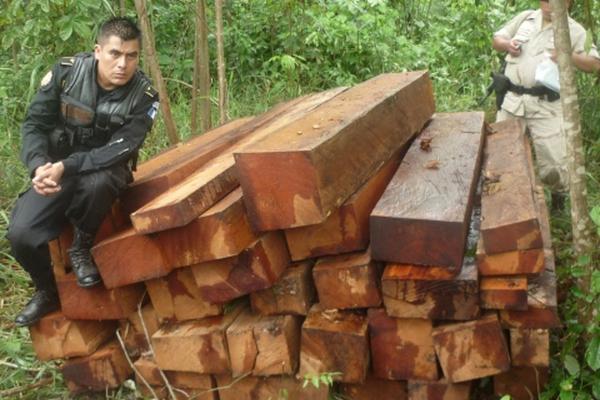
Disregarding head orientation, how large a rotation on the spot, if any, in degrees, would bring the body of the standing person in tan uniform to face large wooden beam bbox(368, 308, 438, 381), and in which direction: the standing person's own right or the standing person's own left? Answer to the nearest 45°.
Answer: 0° — they already face it

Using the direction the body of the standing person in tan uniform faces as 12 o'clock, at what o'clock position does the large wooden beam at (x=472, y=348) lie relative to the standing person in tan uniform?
The large wooden beam is roughly at 12 o'clock from the standing person in tan uniform.

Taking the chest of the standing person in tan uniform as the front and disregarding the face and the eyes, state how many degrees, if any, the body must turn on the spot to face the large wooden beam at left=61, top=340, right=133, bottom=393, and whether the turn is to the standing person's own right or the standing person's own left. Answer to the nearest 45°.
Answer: approximately 45° to the standing person's own right

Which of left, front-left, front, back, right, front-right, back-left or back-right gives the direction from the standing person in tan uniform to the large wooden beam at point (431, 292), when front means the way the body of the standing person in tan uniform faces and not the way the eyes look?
front

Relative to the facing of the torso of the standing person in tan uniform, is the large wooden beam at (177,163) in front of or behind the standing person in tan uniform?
in front

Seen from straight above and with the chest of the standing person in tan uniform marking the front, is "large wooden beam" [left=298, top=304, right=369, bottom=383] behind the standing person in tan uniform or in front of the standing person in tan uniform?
in front

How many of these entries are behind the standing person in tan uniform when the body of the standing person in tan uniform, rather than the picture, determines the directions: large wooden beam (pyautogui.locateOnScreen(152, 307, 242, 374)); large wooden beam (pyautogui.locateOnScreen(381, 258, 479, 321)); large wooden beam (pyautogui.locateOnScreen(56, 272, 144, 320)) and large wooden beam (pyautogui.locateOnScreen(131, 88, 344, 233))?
0

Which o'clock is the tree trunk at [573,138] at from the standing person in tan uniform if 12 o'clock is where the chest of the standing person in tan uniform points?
The tree trunk is roughly at 12 o'clock from the standing person in tan uniform.

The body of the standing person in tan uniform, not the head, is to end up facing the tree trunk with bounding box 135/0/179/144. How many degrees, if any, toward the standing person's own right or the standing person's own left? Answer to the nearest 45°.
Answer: approximately 90° to the standing person's own right

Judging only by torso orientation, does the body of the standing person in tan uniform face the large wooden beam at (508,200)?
yes

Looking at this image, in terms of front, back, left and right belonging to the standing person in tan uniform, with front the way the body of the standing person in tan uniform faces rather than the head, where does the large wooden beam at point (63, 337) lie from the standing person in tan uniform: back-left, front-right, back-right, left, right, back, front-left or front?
front-right

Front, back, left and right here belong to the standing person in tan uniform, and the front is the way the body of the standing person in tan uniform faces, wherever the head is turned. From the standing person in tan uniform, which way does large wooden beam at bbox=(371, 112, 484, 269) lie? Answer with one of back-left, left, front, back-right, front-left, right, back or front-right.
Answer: front

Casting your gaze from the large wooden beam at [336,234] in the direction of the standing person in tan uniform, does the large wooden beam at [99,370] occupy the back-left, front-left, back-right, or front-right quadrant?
back-left

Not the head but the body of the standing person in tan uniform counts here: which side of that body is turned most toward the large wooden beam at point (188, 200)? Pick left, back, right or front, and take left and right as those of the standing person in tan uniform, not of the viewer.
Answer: front

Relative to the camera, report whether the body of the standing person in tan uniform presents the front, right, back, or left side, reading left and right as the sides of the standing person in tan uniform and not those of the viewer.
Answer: front
